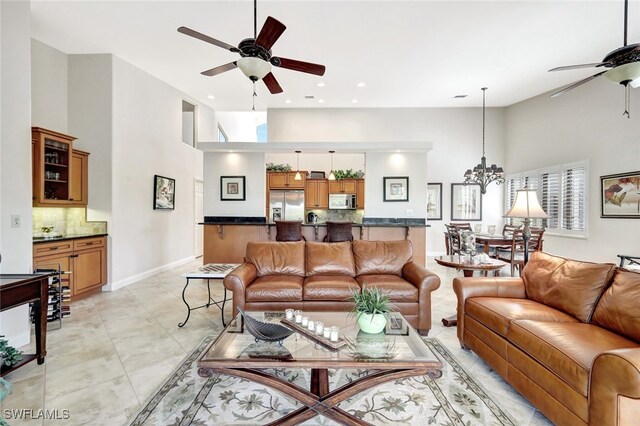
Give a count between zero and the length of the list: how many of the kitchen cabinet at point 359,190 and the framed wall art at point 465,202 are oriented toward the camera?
2

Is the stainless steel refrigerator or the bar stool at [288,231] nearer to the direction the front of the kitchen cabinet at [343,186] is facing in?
the bar stool

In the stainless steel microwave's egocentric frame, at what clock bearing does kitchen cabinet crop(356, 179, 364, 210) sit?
The kitchen cabinet is roughly at 9 o'clock from the stainless steel microwave.

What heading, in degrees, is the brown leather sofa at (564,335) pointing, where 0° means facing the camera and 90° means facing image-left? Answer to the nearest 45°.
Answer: approximately 45°

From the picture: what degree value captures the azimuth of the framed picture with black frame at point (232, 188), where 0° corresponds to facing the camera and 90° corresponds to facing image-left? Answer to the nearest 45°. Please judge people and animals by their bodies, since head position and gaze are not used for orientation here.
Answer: approximately 0°

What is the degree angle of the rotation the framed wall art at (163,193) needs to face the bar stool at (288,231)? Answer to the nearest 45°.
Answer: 0° — it already faces it

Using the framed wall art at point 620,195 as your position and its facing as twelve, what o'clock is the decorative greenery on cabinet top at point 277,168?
The decorative greenery on cabinet top is roughly at 1 o'clock from the framed wall art.

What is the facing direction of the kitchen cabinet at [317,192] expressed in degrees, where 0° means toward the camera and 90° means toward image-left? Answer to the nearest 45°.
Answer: approximately 0°

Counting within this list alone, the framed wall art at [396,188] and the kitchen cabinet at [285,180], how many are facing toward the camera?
2

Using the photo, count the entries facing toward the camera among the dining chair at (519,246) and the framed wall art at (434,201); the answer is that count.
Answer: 1

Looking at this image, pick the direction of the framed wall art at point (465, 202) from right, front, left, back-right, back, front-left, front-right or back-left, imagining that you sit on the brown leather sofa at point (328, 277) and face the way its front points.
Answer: back-left
